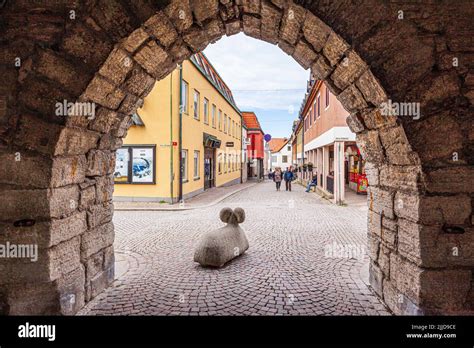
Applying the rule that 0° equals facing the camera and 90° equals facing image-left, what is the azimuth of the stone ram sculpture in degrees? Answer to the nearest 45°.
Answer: approximately 225°

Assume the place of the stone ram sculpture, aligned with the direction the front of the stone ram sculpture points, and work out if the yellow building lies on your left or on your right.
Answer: on your left

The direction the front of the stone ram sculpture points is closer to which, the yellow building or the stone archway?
the yellow building
